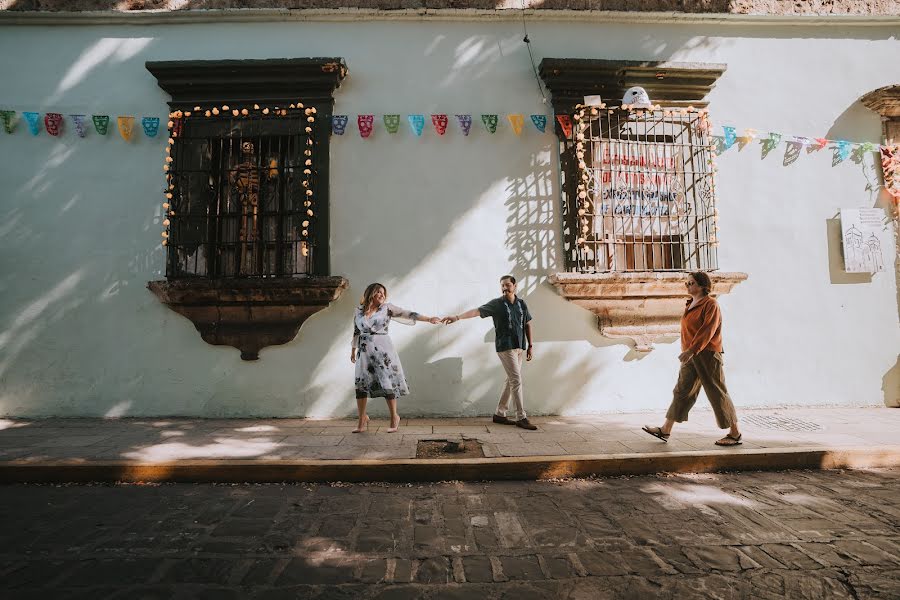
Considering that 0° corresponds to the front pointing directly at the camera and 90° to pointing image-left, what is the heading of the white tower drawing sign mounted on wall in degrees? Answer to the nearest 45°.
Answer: approximately 0°

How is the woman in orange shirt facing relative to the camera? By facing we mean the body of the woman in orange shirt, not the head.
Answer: to the viewer's left

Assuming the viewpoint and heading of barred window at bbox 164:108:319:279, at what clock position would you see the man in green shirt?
The man in green shirt is roughly at 10 o'clock from the barred window.

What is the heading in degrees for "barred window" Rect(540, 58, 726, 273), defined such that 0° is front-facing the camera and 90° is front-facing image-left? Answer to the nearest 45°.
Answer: approximately 0°

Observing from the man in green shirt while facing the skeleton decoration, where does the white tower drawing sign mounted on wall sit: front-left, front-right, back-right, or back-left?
back-right
